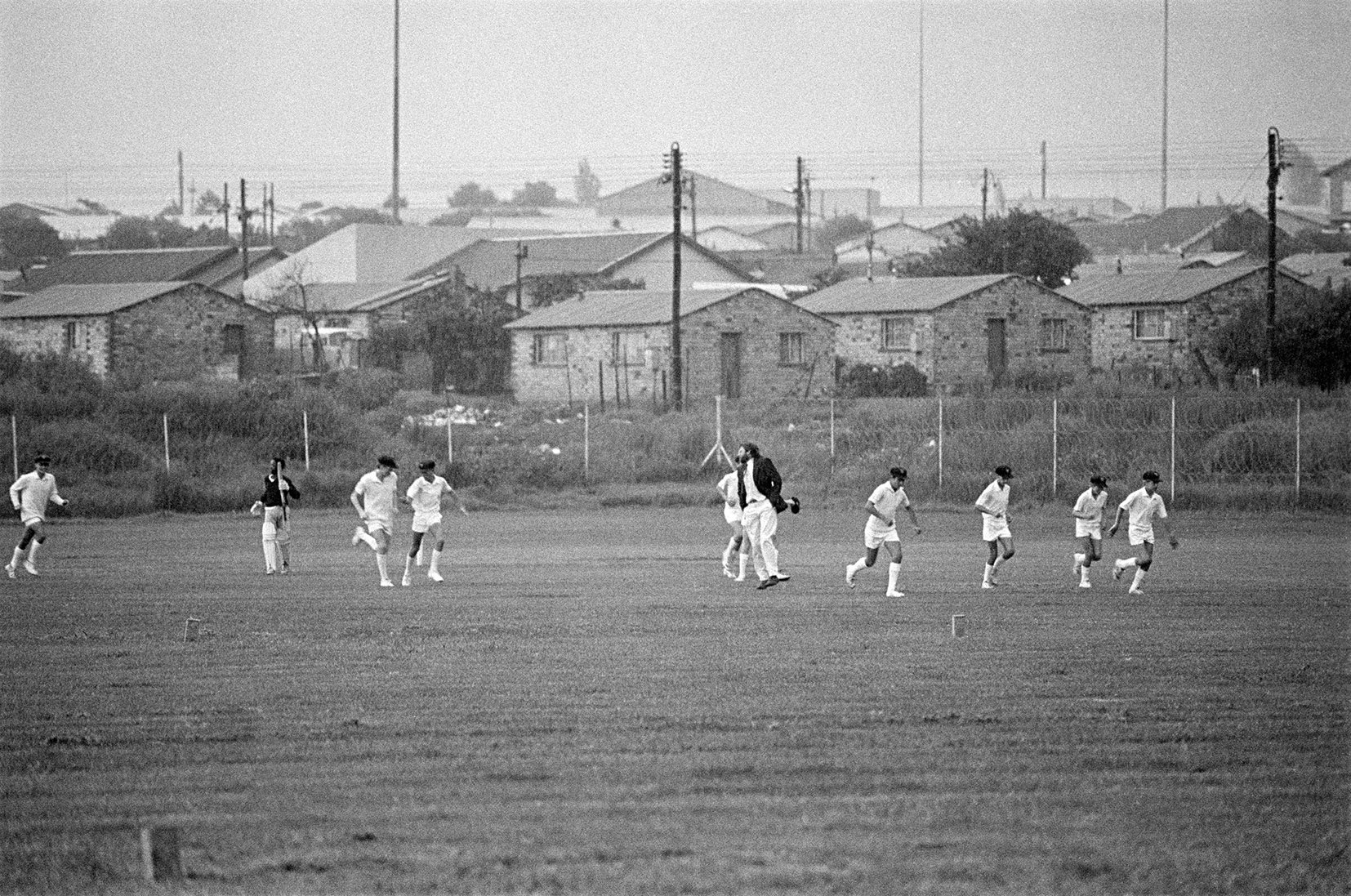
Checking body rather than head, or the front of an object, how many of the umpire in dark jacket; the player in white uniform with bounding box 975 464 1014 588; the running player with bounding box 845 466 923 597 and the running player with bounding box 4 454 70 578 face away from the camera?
0

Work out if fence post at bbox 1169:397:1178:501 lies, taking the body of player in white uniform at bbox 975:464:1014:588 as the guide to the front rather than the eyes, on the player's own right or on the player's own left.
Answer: on the player's own left

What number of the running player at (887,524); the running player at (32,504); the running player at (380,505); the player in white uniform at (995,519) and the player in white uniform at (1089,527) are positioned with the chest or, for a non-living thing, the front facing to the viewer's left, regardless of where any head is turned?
0

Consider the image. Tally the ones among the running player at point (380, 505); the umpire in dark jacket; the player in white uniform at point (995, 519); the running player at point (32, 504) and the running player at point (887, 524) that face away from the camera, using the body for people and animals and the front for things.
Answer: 0

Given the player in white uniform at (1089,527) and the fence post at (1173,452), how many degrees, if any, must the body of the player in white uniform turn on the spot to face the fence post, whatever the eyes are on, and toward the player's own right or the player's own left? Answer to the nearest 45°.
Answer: approximately 135° to the player's own left

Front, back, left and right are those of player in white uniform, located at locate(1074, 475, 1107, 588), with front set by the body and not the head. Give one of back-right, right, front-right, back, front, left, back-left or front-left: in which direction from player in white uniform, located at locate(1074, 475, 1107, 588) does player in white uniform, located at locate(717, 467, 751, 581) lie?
back-right

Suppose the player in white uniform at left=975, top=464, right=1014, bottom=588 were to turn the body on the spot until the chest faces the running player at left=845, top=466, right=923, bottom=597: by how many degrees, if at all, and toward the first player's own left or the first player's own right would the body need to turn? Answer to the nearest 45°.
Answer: approximately 90° to the first player's own right

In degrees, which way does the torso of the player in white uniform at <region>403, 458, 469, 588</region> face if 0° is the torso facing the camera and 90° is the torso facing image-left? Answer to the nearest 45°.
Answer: approximately 315°

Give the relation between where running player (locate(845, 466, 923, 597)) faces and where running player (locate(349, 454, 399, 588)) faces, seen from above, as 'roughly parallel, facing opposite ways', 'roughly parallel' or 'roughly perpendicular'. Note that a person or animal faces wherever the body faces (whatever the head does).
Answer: roughly parallel

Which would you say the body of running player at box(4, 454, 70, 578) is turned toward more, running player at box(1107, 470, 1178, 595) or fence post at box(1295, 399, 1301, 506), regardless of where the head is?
the running player

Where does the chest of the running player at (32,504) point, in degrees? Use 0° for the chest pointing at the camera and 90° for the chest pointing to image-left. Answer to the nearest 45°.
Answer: approximately 315°

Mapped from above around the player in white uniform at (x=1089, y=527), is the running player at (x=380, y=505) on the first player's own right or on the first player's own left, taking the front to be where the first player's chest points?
on the first player's own right
